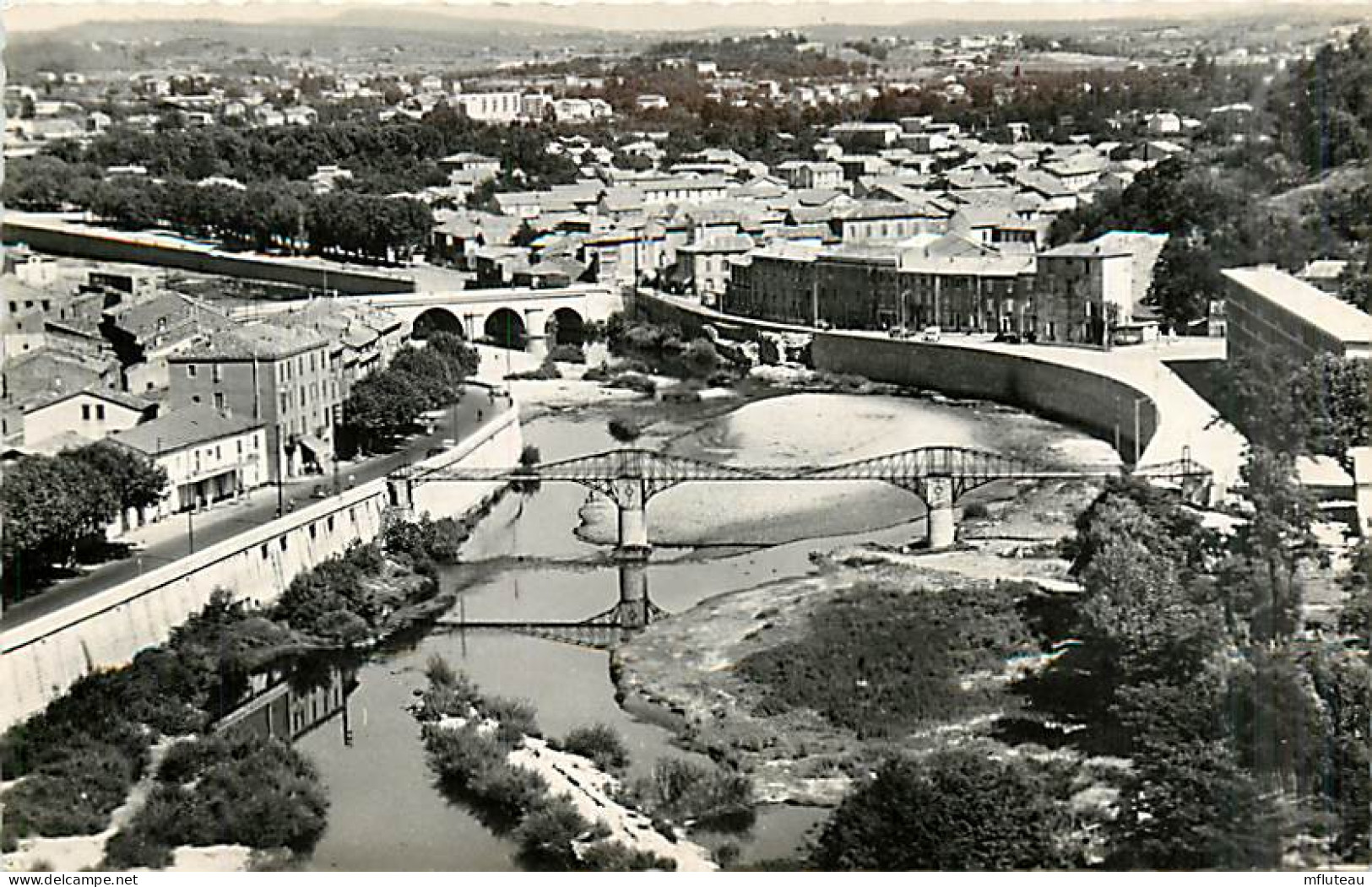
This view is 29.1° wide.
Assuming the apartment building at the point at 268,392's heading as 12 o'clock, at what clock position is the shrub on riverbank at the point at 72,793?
The shrub on riverbank is roughly at 2 o'clock from the apartment building.

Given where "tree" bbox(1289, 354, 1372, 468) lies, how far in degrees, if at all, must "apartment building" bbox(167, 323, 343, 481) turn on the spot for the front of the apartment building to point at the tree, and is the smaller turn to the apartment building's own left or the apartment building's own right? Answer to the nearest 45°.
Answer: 0° — it already faces it

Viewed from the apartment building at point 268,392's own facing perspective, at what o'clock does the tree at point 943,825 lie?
The tree is roughly at 1 o'clock from the apartment building.

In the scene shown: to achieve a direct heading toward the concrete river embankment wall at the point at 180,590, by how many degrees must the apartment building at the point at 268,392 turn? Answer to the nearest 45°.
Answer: approximately 45° to its right

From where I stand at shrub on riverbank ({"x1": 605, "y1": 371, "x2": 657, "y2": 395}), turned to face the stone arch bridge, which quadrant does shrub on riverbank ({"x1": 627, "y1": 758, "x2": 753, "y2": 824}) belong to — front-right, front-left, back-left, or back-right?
back-left

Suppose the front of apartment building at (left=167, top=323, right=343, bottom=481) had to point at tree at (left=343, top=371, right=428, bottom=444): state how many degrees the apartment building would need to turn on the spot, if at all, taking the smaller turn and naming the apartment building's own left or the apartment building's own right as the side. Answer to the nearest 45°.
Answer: approximately 90° to the apartment building's own left

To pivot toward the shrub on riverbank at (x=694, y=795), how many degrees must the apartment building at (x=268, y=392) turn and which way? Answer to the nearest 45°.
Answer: approximately 45° to its right

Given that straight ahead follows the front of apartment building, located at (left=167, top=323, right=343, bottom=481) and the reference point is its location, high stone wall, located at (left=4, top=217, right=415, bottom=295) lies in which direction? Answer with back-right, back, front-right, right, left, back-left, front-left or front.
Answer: back-left

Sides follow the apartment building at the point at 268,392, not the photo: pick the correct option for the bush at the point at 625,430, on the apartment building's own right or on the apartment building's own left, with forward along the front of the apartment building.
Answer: on the apartment building's own left

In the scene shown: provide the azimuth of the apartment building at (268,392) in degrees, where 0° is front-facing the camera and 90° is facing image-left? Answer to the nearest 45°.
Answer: approximately 315°
